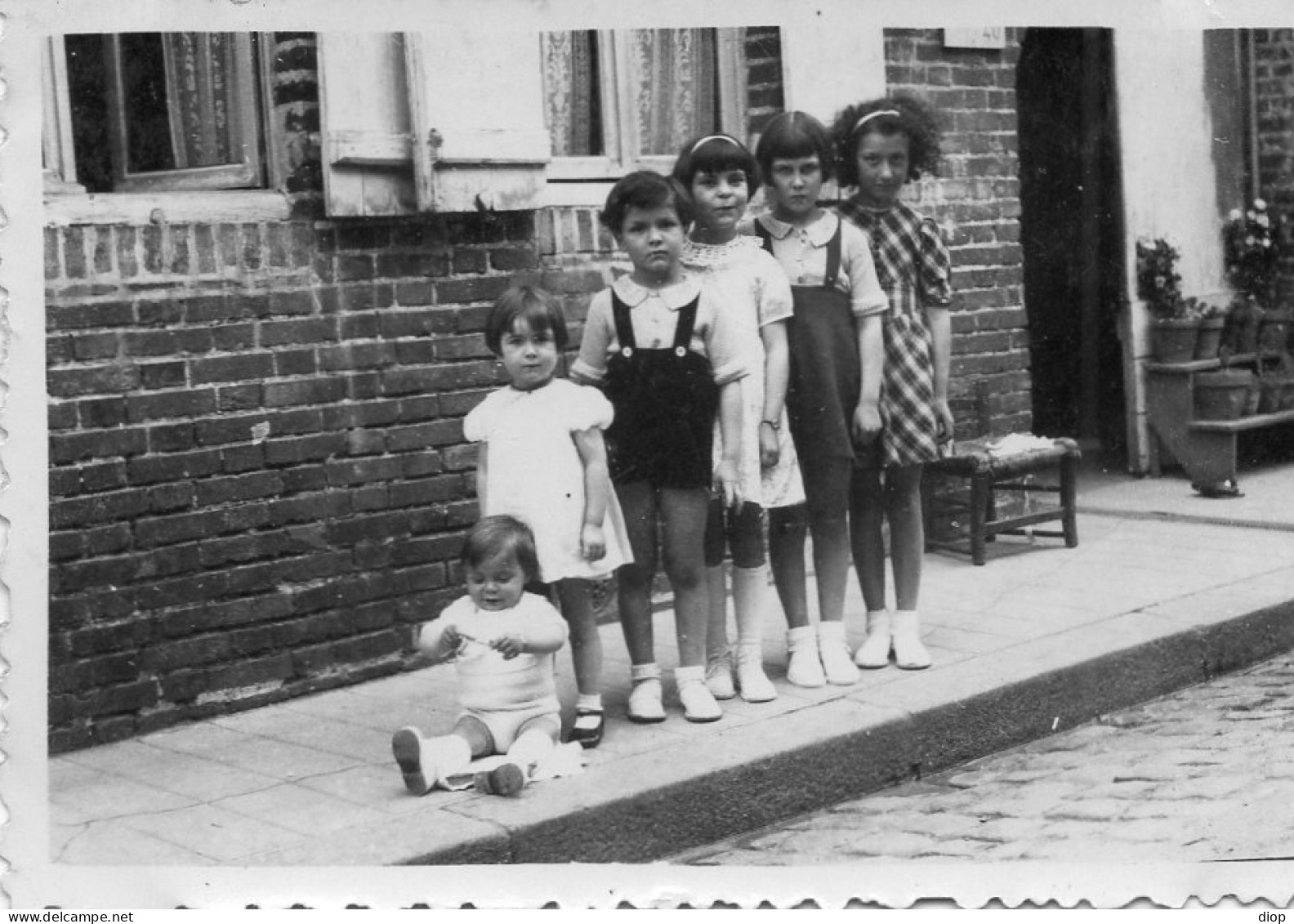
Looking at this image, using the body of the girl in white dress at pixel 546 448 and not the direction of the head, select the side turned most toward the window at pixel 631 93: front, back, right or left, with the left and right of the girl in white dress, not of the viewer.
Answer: back

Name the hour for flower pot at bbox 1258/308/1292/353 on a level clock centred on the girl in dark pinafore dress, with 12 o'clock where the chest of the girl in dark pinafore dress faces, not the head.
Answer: The flower pot is roughly at 7 o'clock from the girl in dark pinafore dress.

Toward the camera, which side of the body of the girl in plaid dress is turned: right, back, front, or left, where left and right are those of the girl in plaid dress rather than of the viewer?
front

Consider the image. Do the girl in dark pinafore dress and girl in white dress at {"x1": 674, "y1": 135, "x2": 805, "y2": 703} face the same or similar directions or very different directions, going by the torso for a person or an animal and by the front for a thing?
same or similar directions

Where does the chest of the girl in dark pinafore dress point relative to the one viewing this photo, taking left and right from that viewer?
facing the viewer

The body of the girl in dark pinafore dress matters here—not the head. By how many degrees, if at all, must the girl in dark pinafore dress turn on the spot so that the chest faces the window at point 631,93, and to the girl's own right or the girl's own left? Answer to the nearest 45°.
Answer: approximately 135° to the girl's own right

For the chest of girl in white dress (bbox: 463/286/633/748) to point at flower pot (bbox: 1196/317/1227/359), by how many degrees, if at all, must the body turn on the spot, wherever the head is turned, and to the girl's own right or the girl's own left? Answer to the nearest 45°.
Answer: approximately 135° to the girl's own left

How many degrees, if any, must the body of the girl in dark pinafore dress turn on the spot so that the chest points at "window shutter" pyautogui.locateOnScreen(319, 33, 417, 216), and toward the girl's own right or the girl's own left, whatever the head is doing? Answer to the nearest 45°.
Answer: approximately 90° to the girl's own right

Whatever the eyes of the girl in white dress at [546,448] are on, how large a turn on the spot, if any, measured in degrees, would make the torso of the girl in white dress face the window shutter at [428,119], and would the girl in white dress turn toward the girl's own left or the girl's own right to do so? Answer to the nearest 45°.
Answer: approximately 180°

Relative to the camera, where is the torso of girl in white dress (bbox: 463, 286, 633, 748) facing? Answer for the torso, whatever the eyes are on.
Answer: toward the camera
